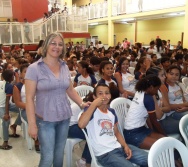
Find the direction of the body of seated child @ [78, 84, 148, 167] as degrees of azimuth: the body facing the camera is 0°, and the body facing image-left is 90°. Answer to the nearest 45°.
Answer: approximately 315°
